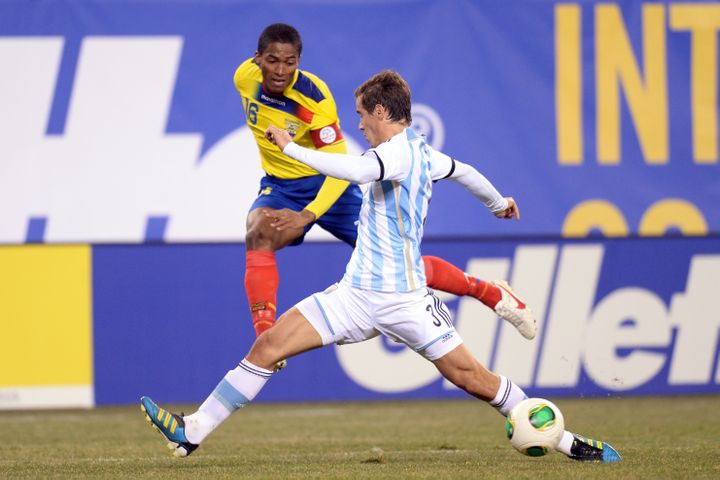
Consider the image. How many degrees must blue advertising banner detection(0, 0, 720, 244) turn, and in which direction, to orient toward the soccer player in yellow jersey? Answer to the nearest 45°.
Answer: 0° — it already faces them

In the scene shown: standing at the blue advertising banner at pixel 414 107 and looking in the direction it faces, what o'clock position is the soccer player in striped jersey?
The soccer player in striped jersey is roughly at 12 o'clock from the blue advertising banner.

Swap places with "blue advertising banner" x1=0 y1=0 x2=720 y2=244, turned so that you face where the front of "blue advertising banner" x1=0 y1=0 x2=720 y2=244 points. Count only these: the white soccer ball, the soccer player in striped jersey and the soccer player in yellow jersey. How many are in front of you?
3

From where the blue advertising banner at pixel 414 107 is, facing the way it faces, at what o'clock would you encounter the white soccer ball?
The white soccer ball is roughly at 12 o'clock from the blue advertising banner.

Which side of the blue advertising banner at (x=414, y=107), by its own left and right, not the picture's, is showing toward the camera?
front

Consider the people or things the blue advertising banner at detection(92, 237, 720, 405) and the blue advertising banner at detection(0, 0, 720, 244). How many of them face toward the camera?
2

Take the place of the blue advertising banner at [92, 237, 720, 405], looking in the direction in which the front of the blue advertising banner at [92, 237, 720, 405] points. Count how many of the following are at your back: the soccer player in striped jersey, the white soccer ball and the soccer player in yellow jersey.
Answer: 0

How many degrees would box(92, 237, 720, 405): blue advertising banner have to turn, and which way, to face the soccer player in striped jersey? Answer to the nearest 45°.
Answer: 0° — it already faces them

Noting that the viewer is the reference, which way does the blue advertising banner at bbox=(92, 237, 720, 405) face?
facing the viewer

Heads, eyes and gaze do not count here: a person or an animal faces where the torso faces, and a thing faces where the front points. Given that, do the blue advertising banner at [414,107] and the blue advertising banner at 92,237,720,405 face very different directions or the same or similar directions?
same or similar directions

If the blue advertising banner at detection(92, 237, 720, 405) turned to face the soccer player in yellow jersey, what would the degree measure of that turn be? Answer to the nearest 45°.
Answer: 0° — it already faces them

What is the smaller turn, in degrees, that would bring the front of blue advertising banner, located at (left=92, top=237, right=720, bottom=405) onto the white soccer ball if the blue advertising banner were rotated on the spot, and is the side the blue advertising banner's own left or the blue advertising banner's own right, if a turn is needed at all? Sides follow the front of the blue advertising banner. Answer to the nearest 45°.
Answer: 0° — it already faces it
